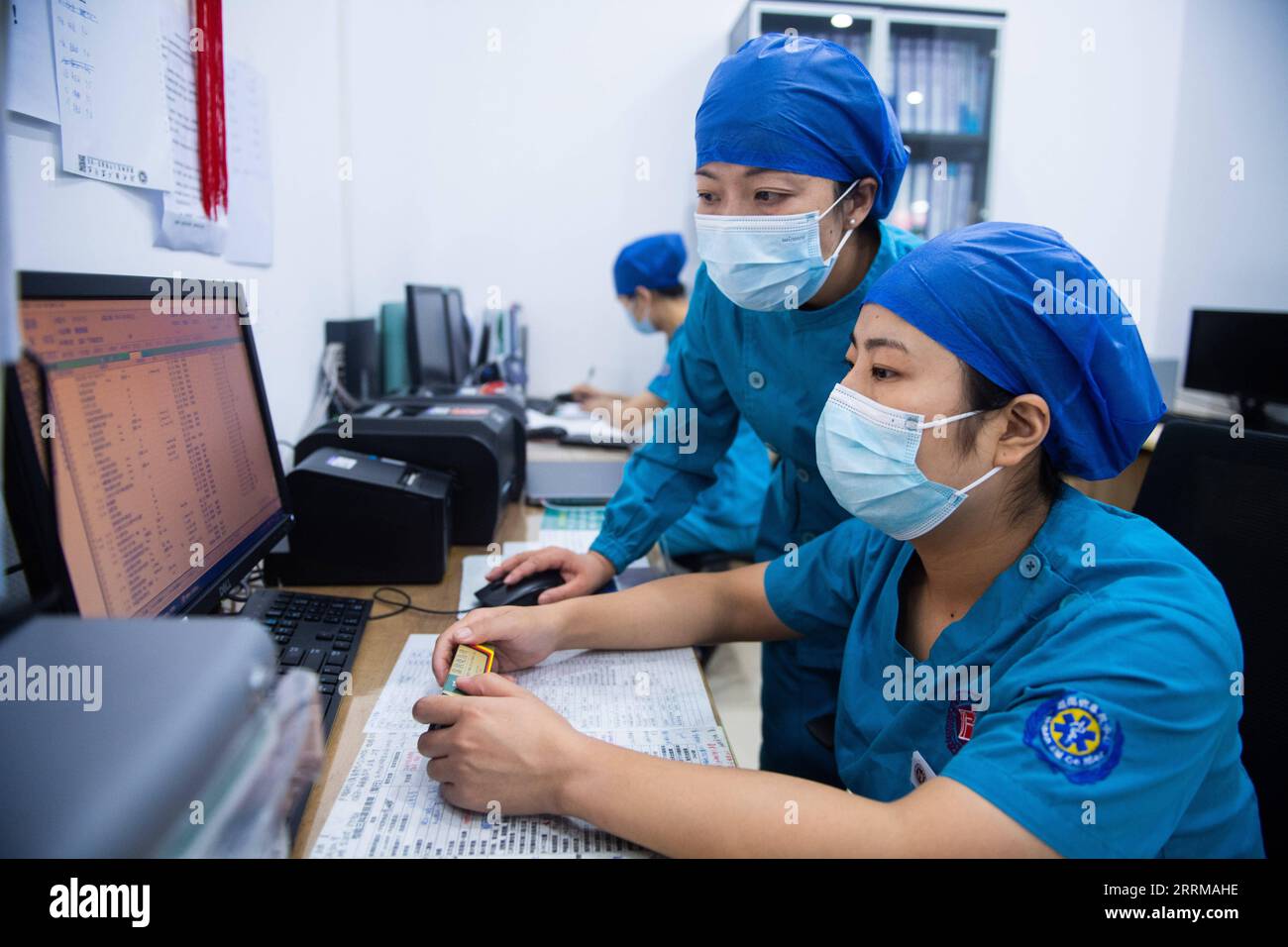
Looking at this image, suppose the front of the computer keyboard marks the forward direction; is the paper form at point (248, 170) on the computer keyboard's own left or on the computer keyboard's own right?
on the computer keyboard's own left

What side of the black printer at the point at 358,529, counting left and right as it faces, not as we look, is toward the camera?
right

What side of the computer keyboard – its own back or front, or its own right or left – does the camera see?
right

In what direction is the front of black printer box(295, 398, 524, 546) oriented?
to the viewer's right

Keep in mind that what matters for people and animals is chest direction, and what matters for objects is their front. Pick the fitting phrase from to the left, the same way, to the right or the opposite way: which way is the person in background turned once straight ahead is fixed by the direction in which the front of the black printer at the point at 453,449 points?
the opposite way

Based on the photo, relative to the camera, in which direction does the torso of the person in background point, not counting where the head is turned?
to the viewer's left
